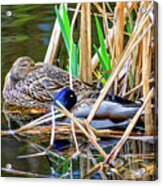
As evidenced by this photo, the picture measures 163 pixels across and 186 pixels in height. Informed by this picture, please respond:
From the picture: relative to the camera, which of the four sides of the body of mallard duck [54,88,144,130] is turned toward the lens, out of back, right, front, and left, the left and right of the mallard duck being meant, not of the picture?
left

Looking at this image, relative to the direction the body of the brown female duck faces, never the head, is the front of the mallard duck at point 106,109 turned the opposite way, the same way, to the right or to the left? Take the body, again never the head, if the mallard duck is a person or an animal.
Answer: the same way

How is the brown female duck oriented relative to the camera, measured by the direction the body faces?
to the viewer's left

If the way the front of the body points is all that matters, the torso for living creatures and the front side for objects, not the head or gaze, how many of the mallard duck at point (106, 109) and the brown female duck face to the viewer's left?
2
